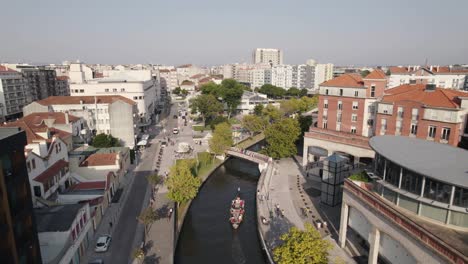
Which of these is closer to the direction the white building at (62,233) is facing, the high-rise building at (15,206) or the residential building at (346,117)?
the residential building

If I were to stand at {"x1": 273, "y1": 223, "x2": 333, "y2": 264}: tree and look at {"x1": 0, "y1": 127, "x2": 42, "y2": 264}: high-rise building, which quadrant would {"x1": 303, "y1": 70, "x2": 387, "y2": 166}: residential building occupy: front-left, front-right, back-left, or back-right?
back-right

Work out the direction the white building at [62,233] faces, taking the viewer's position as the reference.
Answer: facing to the right of the viewer

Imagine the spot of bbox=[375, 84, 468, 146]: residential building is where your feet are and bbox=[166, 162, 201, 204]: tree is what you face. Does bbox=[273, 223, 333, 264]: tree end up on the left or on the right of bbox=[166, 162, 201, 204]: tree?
left

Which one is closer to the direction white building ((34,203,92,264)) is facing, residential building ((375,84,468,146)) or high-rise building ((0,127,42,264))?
the residential building

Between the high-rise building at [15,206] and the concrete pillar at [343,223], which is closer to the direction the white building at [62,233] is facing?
the concrete pillar

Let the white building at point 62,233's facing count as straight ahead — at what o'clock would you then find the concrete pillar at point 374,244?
The concrete pillar is roughly at 1 o'clock from the white building.

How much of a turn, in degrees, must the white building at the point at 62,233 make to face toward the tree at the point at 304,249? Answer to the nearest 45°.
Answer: approximately 45° to its right
